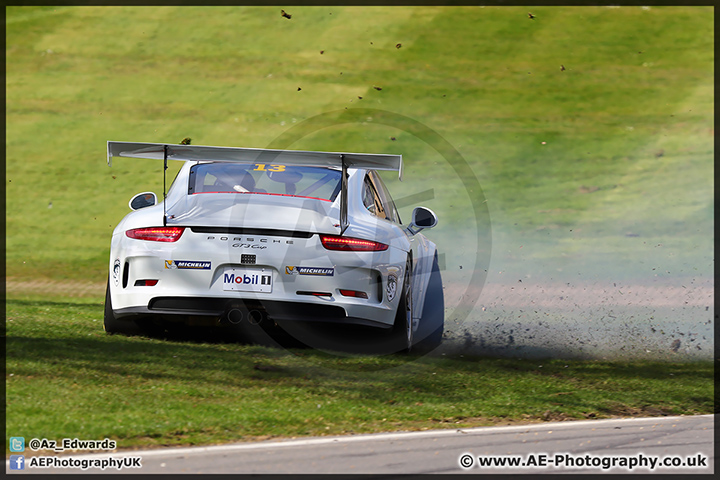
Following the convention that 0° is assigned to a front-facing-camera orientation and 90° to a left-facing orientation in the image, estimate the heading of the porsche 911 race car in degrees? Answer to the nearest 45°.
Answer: approximately 180°
